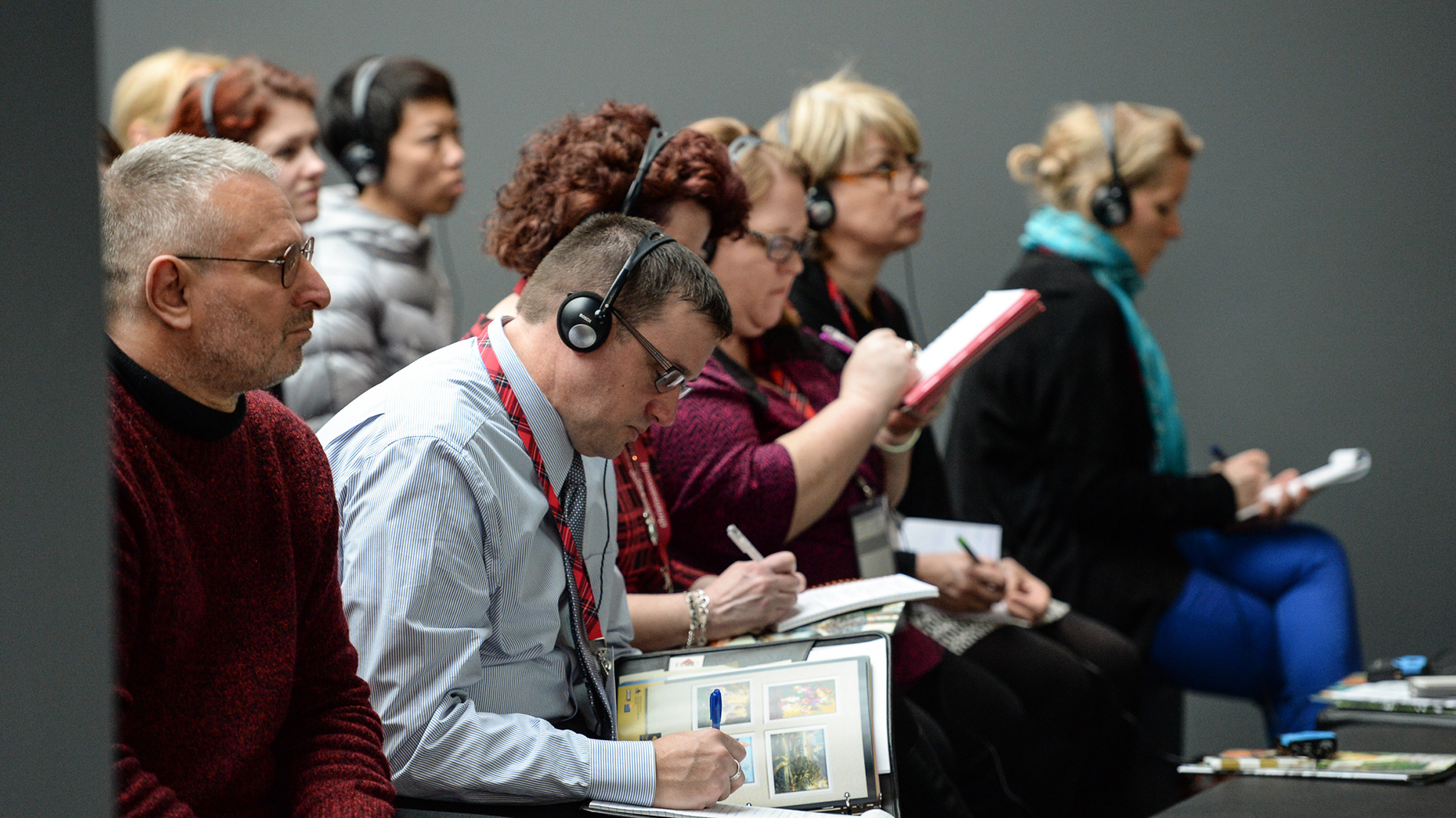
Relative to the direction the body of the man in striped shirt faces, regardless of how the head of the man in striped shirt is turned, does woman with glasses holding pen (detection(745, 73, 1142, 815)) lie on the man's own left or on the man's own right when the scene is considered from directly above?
on the man's own left

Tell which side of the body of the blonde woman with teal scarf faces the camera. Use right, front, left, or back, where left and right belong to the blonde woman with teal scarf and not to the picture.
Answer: right

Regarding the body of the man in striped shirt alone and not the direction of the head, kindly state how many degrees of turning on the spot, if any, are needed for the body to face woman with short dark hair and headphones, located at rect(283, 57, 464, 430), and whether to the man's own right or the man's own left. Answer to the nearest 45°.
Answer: approximately 90° to the man's own left

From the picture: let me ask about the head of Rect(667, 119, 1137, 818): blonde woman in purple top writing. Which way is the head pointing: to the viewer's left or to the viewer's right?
to the viewer's right

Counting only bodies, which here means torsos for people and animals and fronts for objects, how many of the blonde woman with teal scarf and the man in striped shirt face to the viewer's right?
2

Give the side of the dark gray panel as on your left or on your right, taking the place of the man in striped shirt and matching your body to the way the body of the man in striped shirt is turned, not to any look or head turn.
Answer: on your right

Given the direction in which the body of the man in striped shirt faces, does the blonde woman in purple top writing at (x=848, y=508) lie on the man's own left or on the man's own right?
on the man's own left

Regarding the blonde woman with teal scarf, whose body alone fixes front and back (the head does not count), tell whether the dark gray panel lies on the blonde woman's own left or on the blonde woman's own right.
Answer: on the blonde woman's own right

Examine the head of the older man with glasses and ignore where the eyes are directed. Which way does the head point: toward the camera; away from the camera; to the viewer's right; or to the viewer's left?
to the viewer's right

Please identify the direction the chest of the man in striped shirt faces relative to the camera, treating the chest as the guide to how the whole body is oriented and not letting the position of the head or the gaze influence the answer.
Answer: to the viewer's right

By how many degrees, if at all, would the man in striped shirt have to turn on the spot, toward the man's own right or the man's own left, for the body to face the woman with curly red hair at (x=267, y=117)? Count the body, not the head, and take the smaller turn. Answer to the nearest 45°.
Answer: approximately 90° to the man's own left
